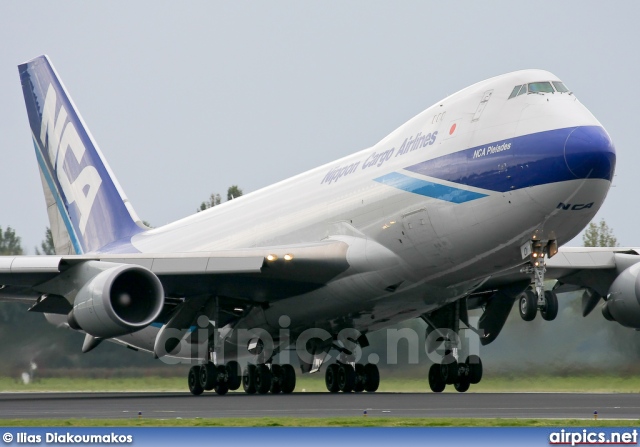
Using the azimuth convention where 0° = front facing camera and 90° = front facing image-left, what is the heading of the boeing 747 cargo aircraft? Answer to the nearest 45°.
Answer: approximately 315°
